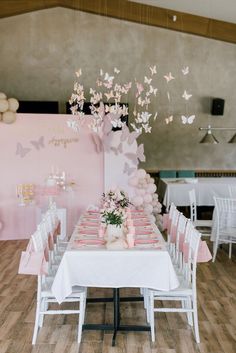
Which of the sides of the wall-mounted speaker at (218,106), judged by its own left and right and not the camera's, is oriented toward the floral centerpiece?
front

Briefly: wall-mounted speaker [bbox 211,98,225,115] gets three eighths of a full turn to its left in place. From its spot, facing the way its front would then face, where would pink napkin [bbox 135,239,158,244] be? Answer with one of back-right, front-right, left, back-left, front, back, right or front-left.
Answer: back-right

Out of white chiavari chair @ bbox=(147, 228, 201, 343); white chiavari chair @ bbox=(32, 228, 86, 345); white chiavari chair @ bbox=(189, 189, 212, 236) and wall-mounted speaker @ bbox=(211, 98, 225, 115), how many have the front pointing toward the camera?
1

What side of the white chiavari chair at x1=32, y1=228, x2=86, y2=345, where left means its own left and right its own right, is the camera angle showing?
right

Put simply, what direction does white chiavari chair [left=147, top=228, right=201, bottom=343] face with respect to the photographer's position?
facing to the left of the viewer

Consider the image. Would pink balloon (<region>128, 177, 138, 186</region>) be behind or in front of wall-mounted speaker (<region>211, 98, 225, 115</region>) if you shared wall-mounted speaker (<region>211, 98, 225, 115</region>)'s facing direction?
in front

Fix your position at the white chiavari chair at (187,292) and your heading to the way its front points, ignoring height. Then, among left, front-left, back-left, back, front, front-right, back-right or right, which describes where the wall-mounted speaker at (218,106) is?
right

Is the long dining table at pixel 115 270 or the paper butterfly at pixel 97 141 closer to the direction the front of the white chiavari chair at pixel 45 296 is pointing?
the long dining table

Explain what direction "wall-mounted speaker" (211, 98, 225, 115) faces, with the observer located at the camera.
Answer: facing the viewer

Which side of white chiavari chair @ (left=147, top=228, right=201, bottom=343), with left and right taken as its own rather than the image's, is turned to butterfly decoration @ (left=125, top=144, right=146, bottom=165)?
right

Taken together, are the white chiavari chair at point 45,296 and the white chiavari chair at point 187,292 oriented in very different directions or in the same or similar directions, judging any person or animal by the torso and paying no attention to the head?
very different directions

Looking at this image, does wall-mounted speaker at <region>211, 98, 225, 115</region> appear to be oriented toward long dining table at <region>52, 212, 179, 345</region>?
yes

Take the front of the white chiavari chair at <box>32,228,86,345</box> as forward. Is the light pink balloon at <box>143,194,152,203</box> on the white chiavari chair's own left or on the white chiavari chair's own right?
on the white chiavari chair's own left
